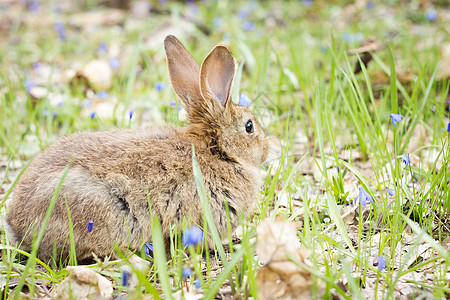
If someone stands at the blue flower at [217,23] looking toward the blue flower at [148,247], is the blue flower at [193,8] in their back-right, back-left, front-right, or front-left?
back-right

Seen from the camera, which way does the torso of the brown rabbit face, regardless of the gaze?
to the viewer's right

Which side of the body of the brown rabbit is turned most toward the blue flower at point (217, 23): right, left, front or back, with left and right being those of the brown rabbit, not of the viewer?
left

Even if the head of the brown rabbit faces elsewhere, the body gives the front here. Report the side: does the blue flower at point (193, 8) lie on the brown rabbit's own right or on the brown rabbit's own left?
on the brown rabbit's own left

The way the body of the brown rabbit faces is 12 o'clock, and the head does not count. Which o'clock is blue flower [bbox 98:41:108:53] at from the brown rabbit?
The blue flower is roughly at 9 o'clock from the brown rabbit.

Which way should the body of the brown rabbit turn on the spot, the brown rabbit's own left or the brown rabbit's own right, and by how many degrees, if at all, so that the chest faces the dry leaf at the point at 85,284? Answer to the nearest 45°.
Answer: approximately 135° to the brown rabbit's own right

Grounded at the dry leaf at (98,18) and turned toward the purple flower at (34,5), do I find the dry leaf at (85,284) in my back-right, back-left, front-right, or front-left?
back-left

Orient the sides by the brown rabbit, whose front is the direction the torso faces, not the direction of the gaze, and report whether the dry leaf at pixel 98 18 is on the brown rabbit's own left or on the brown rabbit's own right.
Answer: on the brown rabbit's own left

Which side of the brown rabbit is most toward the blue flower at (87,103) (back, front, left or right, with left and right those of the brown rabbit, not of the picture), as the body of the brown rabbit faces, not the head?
left
